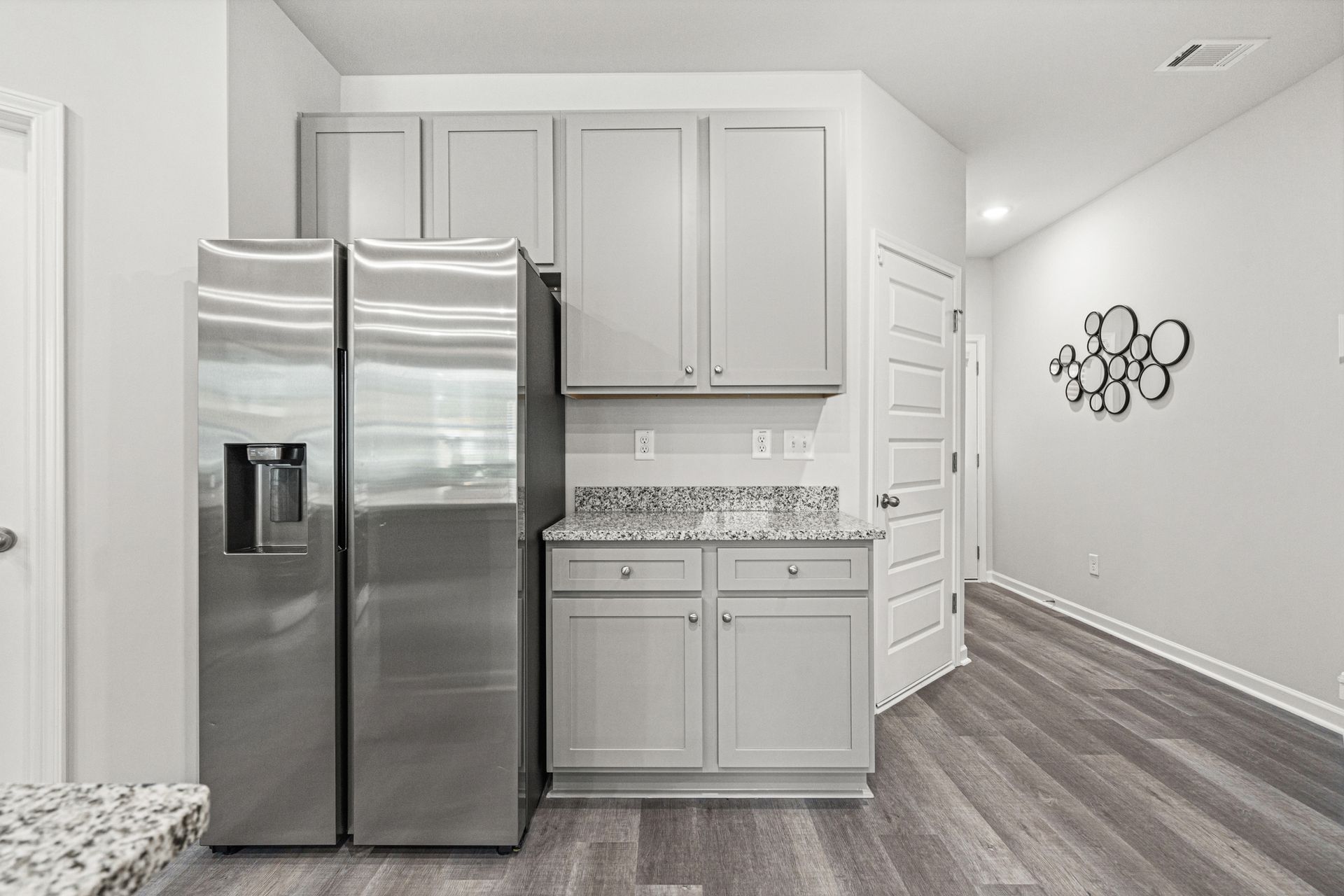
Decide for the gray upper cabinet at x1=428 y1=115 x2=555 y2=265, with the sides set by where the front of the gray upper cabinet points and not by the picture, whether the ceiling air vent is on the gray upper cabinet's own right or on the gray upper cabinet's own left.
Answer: on the gray upper cabinet's own left

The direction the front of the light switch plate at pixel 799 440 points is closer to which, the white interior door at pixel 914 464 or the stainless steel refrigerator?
the stainless steel refrigerator

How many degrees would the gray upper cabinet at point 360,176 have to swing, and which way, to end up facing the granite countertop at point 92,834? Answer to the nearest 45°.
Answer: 0° — it already faces it

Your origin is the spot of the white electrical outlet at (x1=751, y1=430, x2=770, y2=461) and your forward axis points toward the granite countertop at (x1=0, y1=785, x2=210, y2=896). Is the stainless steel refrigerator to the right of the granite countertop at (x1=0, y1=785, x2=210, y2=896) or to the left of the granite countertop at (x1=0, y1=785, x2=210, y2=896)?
right

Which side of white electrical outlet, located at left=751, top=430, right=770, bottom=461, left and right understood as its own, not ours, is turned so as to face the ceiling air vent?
left

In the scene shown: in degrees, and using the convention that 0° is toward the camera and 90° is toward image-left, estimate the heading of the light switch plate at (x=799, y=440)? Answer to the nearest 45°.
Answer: approximately 0°

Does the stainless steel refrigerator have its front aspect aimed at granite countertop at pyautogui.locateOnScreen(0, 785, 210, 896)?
yes

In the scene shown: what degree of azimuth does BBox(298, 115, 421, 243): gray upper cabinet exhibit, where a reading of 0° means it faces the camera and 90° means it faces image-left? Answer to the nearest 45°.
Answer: approximately 0°

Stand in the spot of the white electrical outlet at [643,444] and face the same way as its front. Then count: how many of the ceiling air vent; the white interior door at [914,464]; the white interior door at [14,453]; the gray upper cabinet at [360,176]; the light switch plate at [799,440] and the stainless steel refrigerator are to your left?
3

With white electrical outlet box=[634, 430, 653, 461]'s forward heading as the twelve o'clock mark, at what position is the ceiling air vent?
The ceiling air vent is roughly at 9 o'clock from the white electrical outlet.

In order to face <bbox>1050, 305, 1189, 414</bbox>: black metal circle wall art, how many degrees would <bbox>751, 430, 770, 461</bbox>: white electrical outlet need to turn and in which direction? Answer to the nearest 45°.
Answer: approximately 135° to its left

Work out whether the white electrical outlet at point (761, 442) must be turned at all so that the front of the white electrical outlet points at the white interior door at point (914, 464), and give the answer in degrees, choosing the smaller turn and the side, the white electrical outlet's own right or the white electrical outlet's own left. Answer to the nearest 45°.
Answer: approximately 135° to the white electrical outlet's own left
